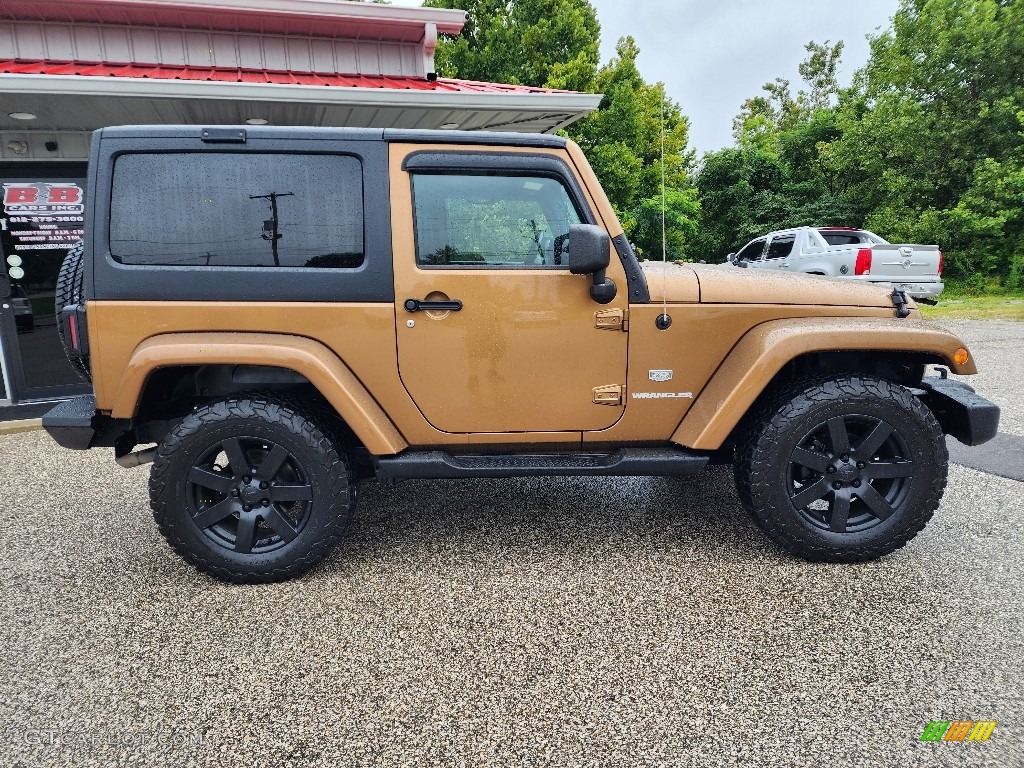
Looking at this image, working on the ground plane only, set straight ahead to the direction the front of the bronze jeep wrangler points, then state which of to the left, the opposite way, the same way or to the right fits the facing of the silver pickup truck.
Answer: to the left

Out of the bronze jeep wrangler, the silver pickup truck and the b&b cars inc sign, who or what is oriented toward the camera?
the b&b cars inc sign

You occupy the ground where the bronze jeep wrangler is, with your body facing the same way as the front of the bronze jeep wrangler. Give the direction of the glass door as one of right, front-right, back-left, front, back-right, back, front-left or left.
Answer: back-left

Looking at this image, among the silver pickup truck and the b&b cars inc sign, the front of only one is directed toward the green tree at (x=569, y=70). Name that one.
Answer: the silver pickup truck

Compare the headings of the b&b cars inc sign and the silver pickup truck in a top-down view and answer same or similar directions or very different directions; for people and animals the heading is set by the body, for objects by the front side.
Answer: very different directions

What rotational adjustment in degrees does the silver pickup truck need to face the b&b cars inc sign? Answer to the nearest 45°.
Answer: approximately 90° to its left

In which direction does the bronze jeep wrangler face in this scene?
to the viewer's right

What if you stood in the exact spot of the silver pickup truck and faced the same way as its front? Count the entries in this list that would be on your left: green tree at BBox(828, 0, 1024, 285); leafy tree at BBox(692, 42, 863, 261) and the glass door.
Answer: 1

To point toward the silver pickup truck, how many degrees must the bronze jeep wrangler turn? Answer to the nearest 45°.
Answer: approximately 45° to its left

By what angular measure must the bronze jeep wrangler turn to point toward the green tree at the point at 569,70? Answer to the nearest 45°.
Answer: approximately 90° to its left

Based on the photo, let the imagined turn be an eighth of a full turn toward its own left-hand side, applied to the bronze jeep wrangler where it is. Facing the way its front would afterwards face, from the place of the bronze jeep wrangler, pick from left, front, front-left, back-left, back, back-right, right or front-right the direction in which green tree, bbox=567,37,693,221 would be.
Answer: front-left

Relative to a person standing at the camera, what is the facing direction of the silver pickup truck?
facing away from the viewer and to the left of the viewer

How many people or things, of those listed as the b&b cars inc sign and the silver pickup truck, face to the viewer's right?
0

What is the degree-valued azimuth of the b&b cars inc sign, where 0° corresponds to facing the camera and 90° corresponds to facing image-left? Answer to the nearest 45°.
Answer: approximately 0°

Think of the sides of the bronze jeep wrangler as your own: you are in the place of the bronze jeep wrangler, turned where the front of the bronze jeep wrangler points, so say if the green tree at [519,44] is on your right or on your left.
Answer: on your left
